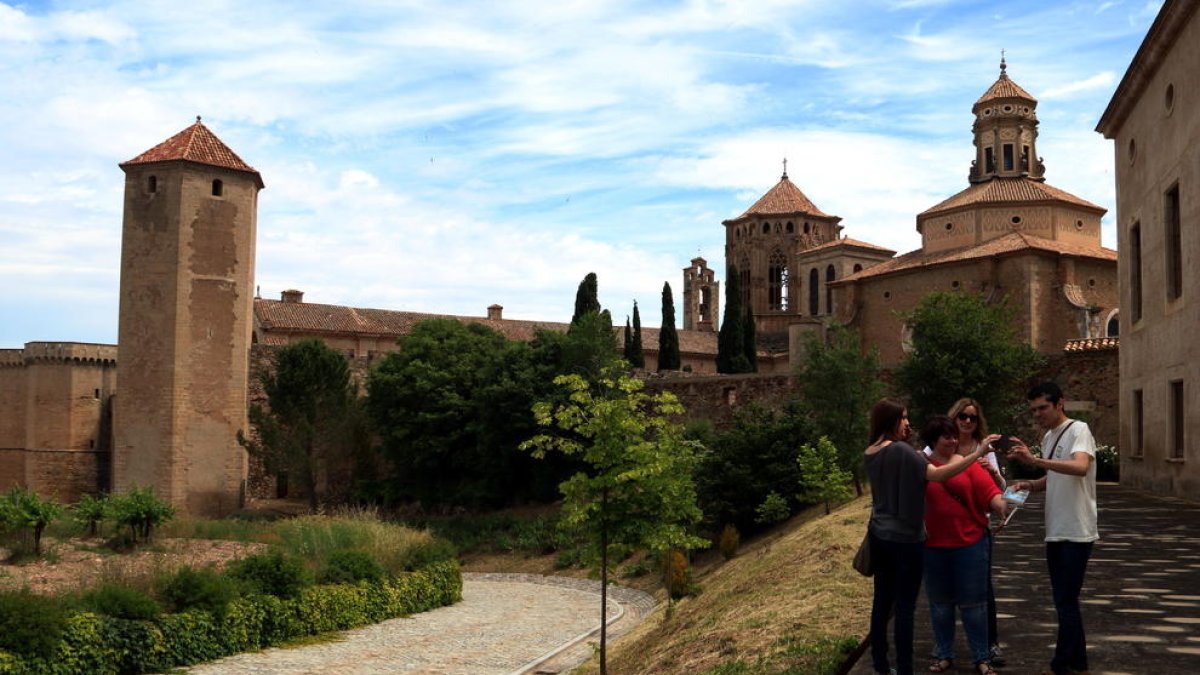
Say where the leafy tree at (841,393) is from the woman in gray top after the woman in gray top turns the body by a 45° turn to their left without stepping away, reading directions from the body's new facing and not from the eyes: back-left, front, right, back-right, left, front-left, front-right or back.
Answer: front

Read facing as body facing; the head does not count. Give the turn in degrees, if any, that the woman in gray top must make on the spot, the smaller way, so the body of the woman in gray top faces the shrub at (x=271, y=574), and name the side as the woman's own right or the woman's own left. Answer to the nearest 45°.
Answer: approximately 90° to the woman's own left

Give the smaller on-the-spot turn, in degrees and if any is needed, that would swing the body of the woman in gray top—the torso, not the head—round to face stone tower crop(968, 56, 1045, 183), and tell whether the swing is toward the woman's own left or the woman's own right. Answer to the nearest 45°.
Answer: approximately 45° to the woman's own left

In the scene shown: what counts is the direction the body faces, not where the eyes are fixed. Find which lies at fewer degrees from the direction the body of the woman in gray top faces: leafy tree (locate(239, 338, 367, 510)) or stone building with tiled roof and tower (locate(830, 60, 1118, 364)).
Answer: the stone building with tiled roof and tower

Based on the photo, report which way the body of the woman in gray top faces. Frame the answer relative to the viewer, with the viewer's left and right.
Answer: facing away from the viewer and to the right of the viewer

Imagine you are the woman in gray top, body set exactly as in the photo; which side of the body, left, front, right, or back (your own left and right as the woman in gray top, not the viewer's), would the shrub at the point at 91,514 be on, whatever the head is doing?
left

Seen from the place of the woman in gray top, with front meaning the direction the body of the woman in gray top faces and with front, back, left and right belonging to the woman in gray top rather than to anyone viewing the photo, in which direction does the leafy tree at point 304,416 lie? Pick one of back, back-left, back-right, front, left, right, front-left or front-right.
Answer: left

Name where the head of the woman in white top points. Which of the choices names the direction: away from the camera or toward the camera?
toward the camera

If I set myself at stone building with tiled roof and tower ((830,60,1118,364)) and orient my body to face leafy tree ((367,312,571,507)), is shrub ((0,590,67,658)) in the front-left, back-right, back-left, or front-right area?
front-left

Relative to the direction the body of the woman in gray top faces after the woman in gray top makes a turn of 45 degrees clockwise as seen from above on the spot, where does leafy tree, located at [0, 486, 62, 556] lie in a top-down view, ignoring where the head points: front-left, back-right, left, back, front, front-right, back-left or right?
back-left

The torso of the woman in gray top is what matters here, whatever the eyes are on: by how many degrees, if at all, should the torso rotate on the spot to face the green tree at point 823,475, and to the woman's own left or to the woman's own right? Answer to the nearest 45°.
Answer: approximately 45° to the woman's own left

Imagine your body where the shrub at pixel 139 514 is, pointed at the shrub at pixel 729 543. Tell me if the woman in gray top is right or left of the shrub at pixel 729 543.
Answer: right
